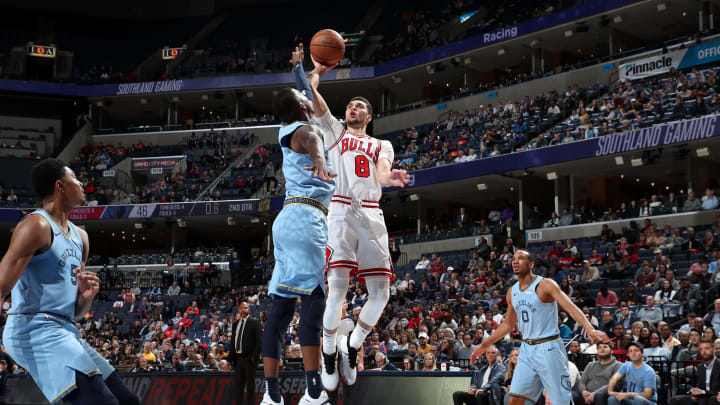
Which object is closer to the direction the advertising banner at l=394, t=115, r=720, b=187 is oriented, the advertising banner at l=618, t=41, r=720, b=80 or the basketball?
the basketball

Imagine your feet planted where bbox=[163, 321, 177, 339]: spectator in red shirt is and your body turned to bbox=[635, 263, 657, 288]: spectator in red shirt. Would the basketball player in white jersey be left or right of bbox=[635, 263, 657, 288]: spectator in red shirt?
right

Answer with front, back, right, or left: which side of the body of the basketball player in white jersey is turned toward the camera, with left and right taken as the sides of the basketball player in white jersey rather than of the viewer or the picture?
front

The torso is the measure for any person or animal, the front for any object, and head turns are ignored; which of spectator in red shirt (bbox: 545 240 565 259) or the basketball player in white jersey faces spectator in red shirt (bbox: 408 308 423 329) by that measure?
spectator in red shirt (bbox: 545 240 565 259)

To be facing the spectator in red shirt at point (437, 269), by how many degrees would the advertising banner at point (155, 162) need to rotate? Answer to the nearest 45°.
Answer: approximately 45° to its left

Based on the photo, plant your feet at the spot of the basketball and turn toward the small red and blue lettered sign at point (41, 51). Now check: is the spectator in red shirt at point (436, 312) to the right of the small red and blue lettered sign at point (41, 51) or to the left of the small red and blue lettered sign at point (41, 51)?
right

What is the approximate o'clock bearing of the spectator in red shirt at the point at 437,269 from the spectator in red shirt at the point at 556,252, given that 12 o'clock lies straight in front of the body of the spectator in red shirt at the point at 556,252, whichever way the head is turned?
the spectator in red shirt at the point at 437,269 is roughly at 2 o'clock from the spectator in red shirt at the point at 556,252.

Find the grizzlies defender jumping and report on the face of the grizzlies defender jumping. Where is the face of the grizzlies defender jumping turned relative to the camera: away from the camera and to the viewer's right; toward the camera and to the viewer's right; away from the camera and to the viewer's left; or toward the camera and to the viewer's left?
away from the camera and to the viewer's right

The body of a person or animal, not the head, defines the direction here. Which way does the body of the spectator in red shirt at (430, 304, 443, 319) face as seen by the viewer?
toward the camera

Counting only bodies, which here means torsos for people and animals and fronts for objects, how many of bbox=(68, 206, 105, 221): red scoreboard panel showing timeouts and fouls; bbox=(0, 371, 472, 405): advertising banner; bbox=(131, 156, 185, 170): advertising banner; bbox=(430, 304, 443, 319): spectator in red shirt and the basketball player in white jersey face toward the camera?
5

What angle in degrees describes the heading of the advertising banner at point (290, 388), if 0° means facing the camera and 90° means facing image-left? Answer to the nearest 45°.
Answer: approximately 0°

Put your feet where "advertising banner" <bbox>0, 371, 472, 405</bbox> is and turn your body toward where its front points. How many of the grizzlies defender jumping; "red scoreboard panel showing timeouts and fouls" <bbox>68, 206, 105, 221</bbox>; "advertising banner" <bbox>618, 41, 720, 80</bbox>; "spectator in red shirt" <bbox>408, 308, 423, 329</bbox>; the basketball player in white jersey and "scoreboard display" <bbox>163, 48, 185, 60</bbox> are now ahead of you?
2

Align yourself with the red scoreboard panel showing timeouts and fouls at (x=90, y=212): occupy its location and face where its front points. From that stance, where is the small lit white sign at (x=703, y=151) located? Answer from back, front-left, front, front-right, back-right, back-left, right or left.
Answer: front-left

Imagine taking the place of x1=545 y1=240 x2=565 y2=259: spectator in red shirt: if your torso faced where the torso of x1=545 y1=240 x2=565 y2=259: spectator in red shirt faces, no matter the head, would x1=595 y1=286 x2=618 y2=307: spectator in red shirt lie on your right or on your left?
on your left

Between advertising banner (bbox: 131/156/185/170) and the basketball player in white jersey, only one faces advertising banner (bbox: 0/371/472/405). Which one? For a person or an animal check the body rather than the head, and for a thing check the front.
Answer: advertising banner (bbox: 131/156/185/170)

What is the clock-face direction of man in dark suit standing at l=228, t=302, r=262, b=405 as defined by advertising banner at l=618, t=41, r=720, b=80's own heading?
The man in dark suit standing is roughly at 11 o'clock from the advertising banner.

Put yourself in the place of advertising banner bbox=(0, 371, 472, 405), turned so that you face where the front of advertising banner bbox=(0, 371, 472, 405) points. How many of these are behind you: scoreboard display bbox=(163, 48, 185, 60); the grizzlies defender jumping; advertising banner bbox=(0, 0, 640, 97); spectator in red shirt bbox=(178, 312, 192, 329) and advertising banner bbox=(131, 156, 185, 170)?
4
